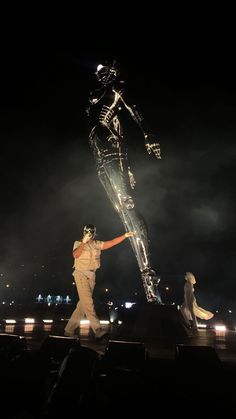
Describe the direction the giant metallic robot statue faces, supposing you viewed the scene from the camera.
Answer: facing the viewer and to the left of the viewer
